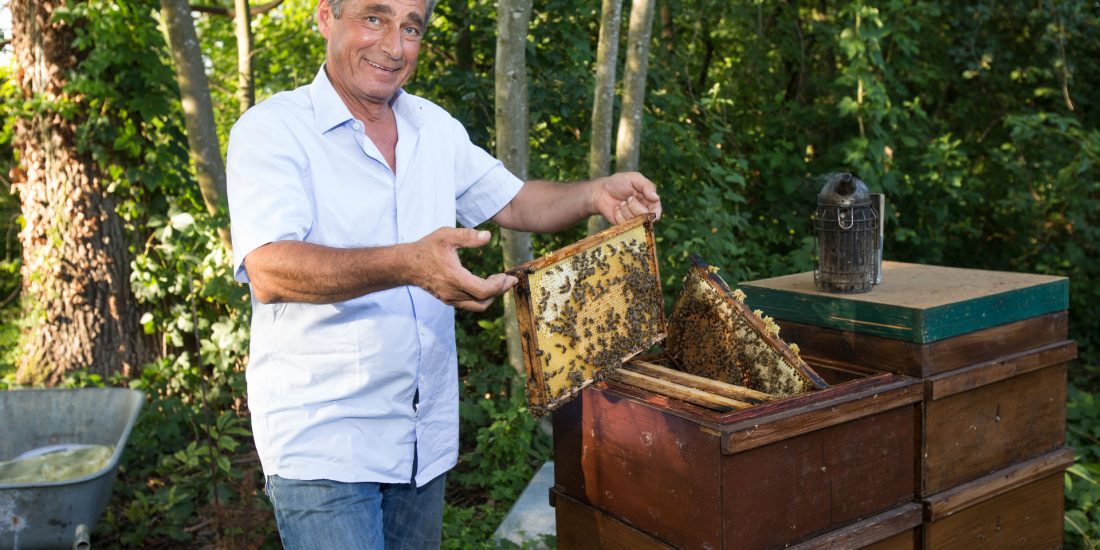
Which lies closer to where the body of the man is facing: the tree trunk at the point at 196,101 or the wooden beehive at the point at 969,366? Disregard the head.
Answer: the wooden beehive

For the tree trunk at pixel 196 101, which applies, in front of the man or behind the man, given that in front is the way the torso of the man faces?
behind

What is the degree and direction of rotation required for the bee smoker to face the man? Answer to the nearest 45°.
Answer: approximately 45° to its right

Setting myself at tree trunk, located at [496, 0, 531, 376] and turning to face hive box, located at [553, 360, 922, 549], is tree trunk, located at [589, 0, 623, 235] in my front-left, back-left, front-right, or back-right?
back-left

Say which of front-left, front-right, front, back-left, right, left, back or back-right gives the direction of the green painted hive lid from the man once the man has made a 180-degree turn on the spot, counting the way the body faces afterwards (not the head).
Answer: back-right

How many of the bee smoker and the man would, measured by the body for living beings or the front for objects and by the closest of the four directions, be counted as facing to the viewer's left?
0
